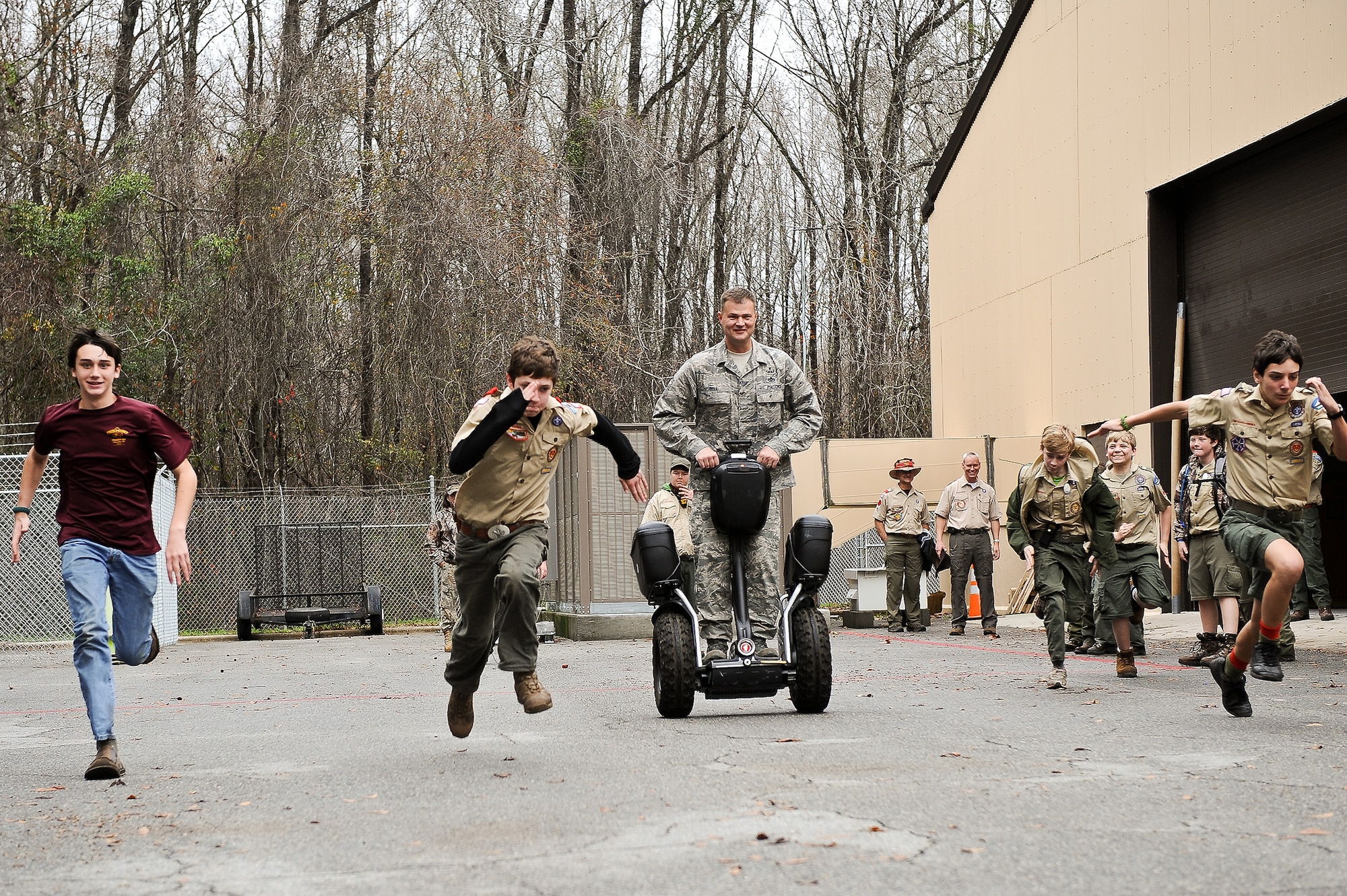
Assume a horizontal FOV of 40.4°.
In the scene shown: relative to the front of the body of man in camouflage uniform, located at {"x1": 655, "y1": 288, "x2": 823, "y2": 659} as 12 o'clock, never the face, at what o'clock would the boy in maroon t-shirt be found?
The boy in maroon t-shirt is roughly at 2 o'clock from the man in camouflage uniform.

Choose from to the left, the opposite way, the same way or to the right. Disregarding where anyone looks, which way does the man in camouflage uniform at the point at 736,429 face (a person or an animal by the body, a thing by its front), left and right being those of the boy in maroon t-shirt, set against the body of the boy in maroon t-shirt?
the same way

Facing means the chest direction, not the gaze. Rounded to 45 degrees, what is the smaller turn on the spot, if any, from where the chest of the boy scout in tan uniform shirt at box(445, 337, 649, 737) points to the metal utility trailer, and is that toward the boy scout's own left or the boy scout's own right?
approximately 180°

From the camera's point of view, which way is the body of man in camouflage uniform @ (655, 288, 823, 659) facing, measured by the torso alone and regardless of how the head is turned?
toward the camera

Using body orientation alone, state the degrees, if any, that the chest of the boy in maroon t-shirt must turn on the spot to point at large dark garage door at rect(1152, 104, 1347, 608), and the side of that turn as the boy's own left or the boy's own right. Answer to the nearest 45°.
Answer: approximately 135° to the boy's own left

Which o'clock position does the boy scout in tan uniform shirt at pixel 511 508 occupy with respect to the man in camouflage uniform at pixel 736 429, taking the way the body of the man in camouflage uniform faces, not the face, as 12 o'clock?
The boy scout in tan uniform shirt is roughly at 1 o'clock from the man in camouflage uniform.

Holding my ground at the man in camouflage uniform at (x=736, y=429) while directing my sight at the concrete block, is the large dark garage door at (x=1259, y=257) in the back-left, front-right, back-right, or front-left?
front-right

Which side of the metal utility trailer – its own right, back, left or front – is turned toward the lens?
front

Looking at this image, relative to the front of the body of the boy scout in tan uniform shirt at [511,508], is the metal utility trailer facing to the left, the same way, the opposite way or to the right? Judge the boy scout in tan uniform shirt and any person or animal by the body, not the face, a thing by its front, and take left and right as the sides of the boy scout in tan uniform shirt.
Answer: the same way

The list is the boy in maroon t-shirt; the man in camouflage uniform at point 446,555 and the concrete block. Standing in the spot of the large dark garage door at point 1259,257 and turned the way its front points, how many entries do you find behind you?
0

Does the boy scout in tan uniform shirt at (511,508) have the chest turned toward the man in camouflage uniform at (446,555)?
no

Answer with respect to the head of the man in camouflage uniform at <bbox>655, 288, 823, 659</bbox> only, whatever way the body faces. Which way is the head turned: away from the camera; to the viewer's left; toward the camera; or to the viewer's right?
toward the camera

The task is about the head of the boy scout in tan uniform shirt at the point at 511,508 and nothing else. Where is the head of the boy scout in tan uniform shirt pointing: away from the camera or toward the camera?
toward the camera

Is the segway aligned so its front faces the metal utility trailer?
no

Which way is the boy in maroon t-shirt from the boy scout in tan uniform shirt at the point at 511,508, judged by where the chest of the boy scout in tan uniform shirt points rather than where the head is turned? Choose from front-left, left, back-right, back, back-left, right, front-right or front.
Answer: right

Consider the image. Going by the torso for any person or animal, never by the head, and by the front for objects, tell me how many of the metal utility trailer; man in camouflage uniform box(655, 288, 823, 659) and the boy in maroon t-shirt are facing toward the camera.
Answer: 3

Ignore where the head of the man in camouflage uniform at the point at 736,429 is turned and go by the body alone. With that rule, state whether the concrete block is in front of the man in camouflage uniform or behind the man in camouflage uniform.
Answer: behind
